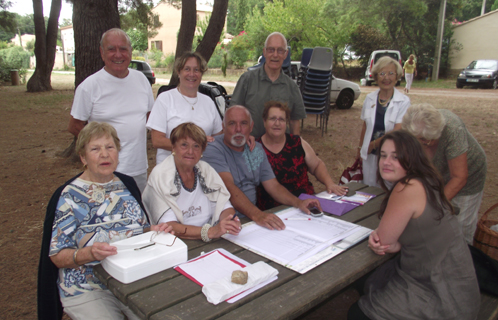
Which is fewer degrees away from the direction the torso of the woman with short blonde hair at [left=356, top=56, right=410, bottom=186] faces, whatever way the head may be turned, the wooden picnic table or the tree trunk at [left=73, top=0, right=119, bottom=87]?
the wooden picnic table

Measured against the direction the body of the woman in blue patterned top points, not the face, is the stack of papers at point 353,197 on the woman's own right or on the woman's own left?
on the woman's own left

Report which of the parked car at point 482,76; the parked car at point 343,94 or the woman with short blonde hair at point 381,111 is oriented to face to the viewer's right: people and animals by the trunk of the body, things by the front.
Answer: the parked car at point 343,94

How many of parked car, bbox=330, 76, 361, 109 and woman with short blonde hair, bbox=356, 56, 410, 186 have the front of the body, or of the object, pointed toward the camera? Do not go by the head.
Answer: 1

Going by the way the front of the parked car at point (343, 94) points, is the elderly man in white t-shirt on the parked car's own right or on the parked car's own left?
on the parked car's own right

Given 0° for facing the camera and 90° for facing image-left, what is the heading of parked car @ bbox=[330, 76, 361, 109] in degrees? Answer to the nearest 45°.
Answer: approximately 270°

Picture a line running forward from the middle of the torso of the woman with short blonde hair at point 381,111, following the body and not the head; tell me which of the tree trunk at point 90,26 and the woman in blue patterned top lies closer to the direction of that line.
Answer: the woman in blue patterned top

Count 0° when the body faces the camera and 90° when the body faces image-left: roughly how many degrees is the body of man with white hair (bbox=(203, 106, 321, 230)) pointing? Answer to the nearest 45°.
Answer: approximately 315°

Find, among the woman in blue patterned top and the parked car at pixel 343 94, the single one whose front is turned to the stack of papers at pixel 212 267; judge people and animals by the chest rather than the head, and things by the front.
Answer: the woman in blue patterned top
